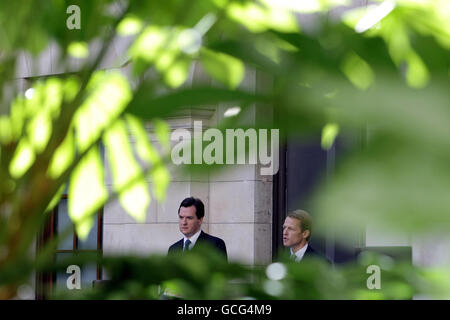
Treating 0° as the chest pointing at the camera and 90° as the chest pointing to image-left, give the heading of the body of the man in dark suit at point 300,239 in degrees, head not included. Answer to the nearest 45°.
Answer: approximately 45°
